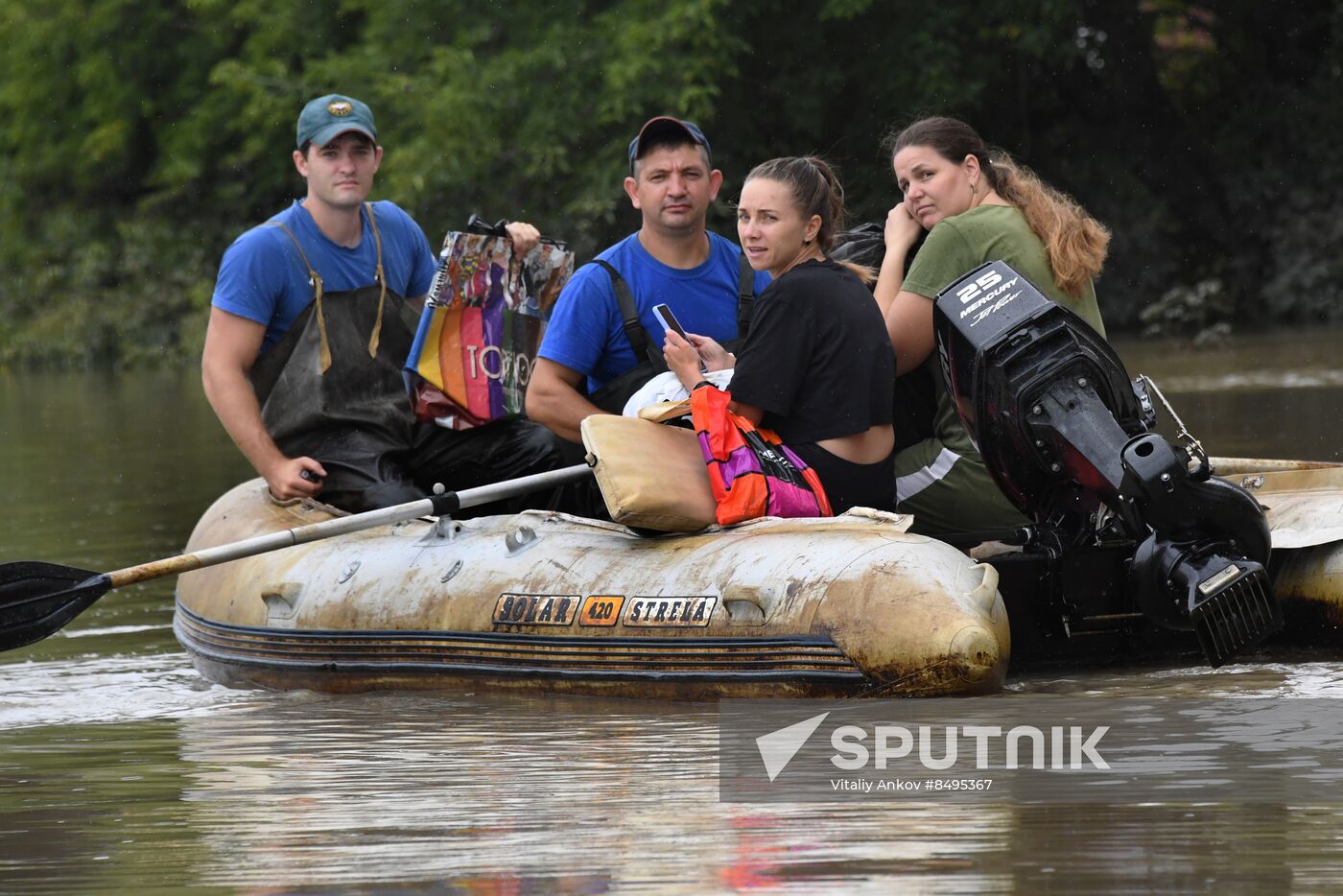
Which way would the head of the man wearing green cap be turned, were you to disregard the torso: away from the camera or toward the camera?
toward the camera

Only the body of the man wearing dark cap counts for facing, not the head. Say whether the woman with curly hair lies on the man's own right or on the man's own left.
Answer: on the man's own left

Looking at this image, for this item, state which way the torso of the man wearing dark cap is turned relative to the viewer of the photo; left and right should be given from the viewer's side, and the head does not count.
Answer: facing the viewer

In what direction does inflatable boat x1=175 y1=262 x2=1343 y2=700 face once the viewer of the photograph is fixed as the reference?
facing away from the viewer and to the left of the viewer

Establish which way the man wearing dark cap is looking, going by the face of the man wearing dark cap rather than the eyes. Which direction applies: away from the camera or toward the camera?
toward the camera

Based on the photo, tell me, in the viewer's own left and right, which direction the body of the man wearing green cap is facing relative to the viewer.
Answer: facing the viewer and to the right of the viewer
